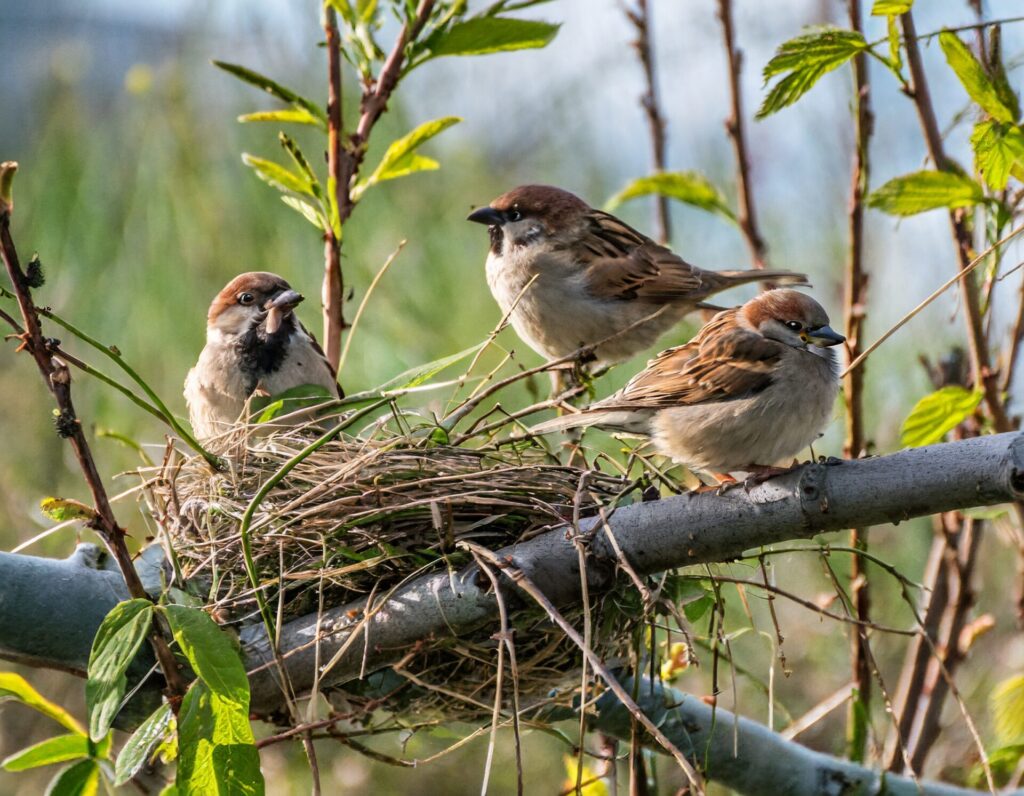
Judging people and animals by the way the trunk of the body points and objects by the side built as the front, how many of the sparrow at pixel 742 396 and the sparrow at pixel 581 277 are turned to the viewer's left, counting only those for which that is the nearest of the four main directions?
1

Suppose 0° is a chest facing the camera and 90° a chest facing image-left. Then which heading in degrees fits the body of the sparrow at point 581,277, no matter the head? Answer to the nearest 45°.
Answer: approximately 90°

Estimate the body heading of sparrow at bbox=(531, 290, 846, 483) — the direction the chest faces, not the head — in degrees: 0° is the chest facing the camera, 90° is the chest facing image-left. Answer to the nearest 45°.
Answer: approximately 270°

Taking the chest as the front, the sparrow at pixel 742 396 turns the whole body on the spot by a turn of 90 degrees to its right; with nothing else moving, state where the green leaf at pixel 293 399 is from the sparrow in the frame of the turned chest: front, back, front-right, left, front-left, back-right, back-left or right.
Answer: right

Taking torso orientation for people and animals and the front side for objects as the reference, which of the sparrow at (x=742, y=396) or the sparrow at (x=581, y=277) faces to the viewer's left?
the sparrow at (x=581, y=277)

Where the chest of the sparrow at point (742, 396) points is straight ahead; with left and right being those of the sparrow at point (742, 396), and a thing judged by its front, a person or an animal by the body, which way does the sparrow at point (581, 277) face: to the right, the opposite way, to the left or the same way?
the opposite way

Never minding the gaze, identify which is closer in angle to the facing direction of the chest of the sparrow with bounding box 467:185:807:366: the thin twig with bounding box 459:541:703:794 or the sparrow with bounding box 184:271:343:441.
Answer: the sparrow

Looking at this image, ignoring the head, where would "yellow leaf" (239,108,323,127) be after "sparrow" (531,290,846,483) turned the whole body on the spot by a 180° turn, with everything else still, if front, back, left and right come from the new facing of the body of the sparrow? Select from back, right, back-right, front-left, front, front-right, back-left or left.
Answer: front

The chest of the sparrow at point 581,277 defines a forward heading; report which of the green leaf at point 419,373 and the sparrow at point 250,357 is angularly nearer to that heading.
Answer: the sparrow
